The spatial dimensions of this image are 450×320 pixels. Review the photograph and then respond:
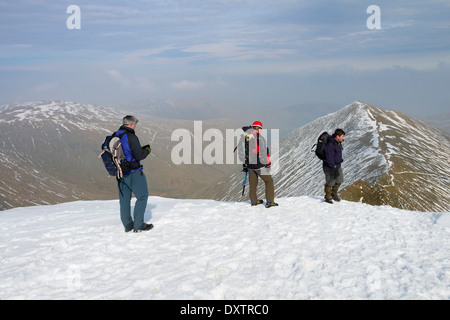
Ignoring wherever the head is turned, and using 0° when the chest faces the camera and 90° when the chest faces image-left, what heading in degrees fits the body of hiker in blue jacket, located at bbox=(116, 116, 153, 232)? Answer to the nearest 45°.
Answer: approximately 225°
